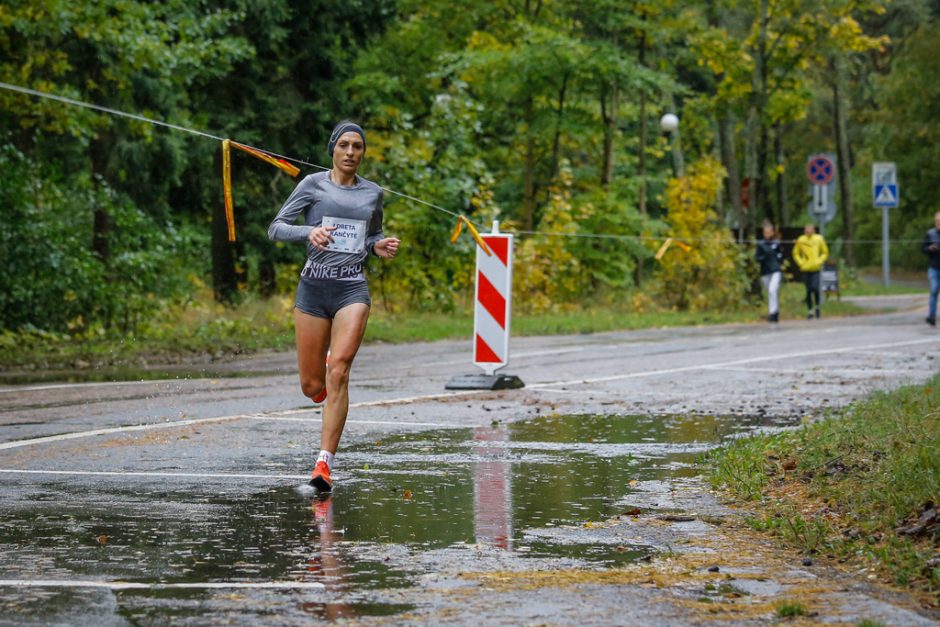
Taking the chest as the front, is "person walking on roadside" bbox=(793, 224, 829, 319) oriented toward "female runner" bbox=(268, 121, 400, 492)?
yes

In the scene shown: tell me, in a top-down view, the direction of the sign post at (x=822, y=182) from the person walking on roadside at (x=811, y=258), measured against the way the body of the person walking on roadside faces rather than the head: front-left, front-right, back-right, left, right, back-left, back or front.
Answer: back

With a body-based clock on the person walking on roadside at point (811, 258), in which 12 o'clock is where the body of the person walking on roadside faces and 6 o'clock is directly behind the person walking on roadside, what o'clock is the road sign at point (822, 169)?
The road sign is roughly at 6 o'clock from the person walking on roadside.

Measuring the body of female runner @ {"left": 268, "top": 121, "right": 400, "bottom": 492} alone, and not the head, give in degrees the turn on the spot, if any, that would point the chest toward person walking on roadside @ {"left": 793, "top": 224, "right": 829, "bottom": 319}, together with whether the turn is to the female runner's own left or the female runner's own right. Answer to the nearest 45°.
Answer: approximately 135° to the female runner's own left

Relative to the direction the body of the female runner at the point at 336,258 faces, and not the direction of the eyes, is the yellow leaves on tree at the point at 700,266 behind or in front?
behind

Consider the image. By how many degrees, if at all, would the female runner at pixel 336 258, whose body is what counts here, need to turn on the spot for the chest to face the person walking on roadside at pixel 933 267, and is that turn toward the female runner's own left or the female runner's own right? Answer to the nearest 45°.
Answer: approximately 135° to the female runner's own left

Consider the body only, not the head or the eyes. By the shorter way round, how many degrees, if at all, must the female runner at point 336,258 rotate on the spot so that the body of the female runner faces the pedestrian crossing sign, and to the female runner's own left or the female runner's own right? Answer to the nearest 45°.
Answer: approximately 135° to the female runner's own left

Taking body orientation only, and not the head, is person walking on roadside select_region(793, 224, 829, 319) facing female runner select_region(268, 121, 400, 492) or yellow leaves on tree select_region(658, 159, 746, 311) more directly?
the female runner

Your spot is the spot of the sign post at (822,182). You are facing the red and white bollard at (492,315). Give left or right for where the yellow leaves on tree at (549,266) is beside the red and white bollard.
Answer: right

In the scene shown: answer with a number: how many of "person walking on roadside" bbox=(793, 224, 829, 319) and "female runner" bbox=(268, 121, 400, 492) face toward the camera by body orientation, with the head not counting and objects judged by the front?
2

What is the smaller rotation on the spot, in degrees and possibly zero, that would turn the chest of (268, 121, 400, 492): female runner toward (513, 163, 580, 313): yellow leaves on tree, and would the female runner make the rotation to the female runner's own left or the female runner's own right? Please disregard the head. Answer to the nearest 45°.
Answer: approximately 180°

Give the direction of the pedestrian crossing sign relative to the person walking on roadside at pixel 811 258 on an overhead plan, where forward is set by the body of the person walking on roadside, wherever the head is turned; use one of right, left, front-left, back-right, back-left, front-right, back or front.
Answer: back

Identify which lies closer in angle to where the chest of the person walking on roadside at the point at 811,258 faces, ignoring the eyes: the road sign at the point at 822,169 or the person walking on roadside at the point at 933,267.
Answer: the person walking on roadside
